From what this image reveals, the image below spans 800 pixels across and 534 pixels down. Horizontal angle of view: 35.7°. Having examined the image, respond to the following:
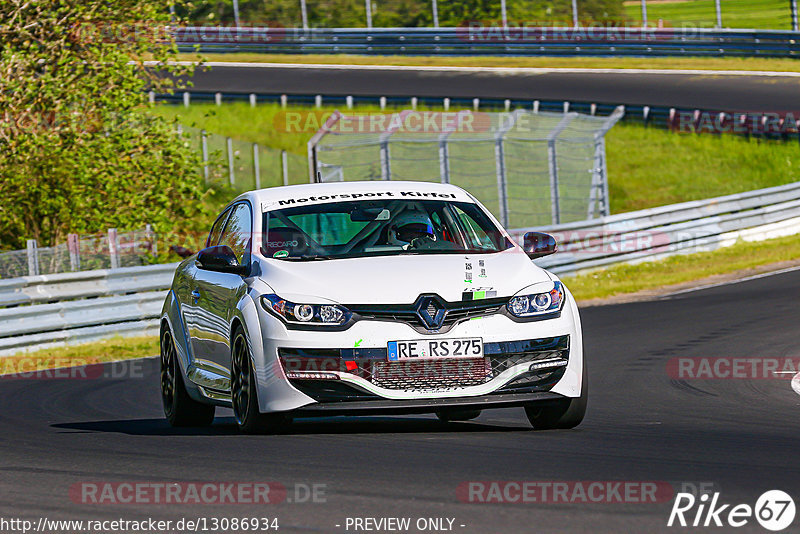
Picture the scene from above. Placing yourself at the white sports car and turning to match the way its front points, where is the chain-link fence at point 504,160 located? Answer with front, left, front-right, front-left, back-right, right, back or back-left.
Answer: back

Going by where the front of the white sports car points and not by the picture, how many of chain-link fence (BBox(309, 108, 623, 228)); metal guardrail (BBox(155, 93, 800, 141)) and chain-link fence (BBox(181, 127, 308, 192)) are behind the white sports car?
3

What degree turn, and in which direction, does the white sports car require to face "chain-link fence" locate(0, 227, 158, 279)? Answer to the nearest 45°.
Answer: approximately 180°

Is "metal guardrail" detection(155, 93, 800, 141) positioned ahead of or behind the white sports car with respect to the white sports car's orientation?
behind

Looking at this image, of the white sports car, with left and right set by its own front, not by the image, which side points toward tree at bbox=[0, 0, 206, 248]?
back

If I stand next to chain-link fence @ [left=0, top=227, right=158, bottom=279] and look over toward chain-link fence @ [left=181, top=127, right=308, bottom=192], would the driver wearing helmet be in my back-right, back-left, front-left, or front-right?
back-right

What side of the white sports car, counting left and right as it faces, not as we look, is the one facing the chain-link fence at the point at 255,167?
back

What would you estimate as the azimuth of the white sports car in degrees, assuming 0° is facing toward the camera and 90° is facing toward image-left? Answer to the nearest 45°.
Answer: approximately 0°

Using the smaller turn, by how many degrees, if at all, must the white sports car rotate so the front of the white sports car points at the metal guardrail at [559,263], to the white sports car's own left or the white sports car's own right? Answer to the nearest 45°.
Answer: approximately 180°
